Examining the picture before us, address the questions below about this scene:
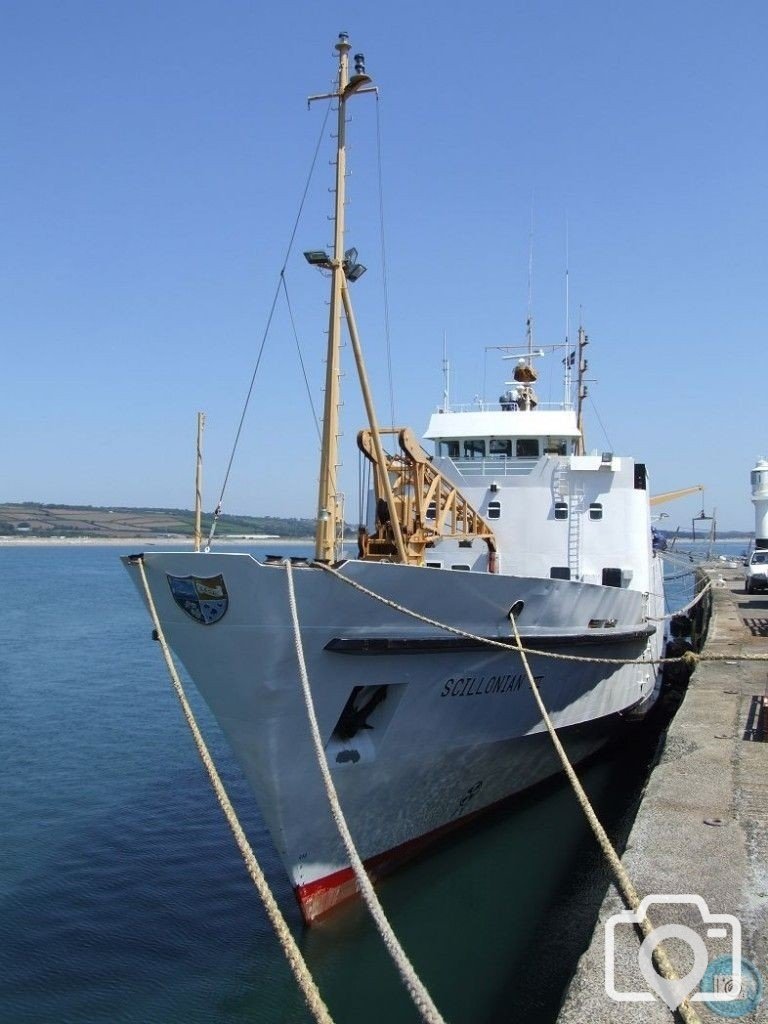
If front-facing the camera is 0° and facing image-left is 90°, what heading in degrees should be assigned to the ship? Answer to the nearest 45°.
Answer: approximately 45°

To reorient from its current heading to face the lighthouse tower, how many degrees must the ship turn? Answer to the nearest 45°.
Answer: approximately 180°

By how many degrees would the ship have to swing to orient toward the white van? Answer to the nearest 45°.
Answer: approximately 180°
